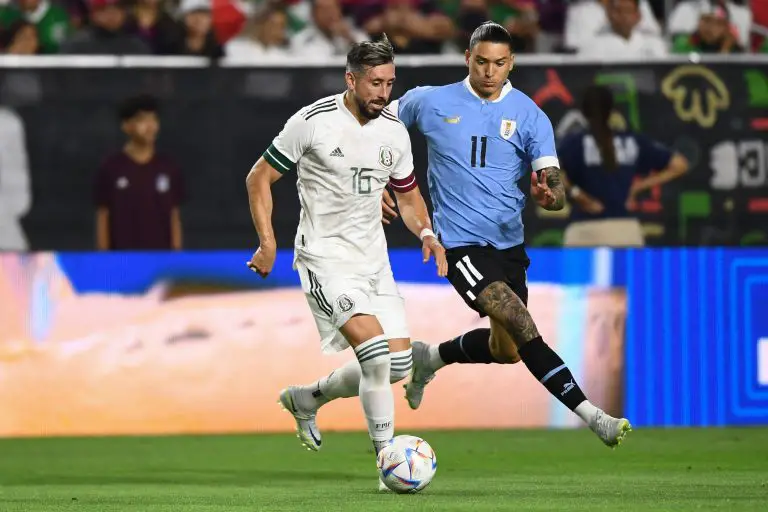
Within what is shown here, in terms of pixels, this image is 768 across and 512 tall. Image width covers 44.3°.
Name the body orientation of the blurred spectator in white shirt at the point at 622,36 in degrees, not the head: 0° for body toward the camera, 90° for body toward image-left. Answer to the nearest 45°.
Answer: approximately 0°

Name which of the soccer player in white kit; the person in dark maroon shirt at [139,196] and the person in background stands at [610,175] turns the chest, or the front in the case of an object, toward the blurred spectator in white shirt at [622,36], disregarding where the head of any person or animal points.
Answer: the person in background stands at [610,175]

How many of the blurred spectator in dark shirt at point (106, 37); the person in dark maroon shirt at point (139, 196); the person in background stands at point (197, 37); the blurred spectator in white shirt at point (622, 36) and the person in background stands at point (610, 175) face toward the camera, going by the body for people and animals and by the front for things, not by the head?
4

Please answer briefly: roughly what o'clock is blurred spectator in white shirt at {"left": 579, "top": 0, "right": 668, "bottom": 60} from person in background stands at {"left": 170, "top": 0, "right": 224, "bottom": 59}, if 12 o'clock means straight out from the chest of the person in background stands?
The blurred spectator in white shirt is roughly at 9 o'clock from the person in background stands.

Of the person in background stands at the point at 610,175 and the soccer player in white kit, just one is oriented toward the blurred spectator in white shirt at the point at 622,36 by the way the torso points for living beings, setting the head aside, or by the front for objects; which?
the person in background stands

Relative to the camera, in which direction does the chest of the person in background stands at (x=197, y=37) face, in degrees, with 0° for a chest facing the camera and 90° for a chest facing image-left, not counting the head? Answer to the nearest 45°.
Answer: approximately 0°

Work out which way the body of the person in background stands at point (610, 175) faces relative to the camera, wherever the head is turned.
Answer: away from the camera

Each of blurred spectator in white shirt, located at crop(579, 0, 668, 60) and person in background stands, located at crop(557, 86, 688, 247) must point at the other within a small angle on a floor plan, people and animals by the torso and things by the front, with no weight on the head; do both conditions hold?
yes

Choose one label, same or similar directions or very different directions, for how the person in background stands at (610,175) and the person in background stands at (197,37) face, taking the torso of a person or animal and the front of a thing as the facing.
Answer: very different directions
